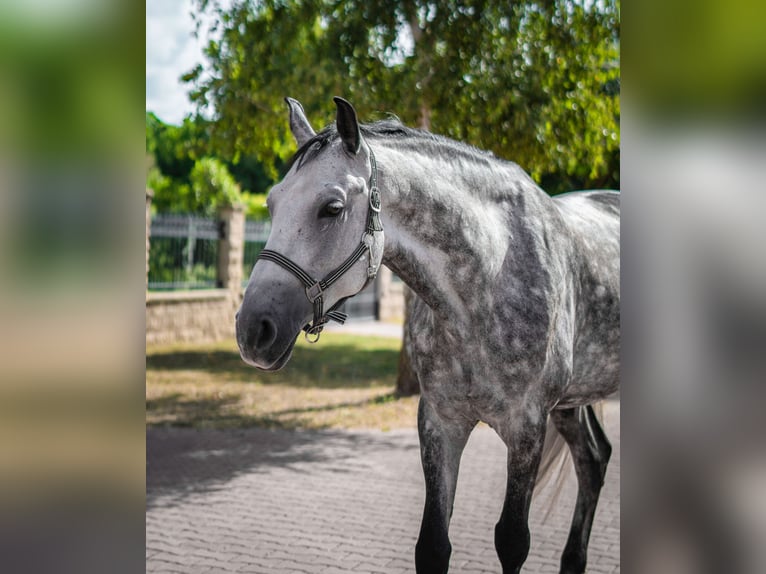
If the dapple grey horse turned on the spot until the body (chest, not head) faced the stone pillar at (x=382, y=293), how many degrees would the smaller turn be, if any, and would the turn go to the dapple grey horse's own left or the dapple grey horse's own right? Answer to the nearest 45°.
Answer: approximately 135° to the dapple grey horse's own right

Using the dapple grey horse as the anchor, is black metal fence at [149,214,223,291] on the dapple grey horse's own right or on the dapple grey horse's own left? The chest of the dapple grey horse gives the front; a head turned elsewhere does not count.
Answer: on the dapple grey horse's own right

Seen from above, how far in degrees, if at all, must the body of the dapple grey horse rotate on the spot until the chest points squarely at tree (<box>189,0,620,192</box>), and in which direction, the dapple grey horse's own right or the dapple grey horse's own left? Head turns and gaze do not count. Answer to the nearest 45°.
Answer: approximately 135° to the dapple grey horse's own right

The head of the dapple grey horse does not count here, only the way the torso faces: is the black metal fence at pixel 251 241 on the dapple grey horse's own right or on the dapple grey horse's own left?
on the dapple grey horse's own right

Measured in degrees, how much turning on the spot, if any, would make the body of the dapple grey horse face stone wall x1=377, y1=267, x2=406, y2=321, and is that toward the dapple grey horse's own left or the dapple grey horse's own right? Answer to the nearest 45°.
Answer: approximately 135° to the dapple grey horse's own right

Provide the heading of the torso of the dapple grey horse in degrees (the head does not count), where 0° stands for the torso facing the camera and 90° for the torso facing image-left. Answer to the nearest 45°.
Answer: approximately 45°

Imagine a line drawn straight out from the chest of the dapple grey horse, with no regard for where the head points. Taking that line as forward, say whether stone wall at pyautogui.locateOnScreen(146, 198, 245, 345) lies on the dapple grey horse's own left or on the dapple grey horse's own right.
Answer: on the dapple grey horse's own right

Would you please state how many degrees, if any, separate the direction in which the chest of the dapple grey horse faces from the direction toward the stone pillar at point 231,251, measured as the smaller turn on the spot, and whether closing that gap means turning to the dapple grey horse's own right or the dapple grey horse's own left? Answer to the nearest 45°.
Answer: approximately 135° to the dapple grey horse's own right
